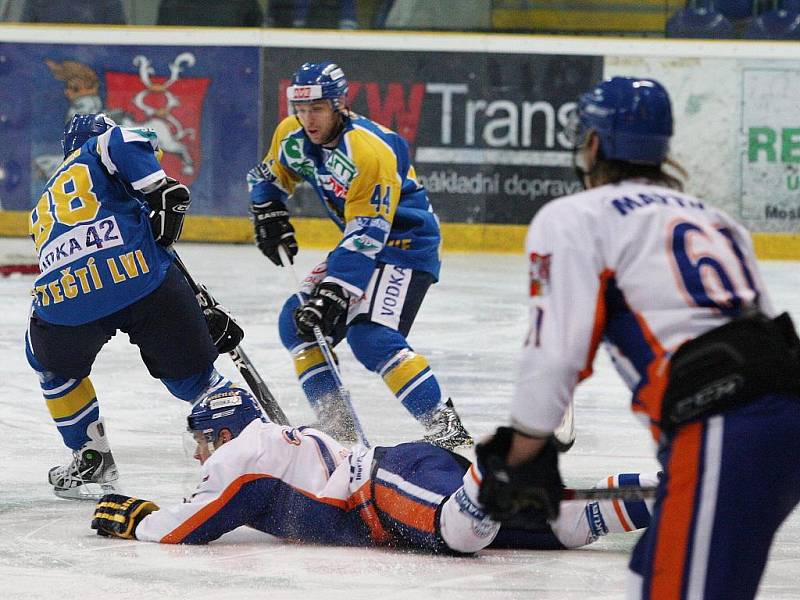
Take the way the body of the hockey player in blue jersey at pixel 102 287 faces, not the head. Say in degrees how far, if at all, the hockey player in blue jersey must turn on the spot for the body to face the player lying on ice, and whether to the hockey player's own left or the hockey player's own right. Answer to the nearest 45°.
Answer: approximately 90° to the hockey player's own right

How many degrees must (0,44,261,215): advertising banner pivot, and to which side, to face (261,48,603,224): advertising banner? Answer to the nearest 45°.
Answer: approximately 90° to its left

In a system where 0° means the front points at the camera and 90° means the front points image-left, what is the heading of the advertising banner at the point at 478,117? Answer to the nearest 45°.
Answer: approximately 0°

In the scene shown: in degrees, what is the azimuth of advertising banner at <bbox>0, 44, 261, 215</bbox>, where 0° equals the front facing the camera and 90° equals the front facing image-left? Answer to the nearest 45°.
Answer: approximately 0°

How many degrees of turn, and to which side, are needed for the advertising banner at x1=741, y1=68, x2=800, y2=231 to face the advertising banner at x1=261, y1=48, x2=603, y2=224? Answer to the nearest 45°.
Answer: approximately 90° to its right

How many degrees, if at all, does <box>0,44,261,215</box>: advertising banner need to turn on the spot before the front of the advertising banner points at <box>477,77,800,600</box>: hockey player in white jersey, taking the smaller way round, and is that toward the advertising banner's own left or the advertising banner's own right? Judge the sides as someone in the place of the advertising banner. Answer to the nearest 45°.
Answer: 0° — it already faces them

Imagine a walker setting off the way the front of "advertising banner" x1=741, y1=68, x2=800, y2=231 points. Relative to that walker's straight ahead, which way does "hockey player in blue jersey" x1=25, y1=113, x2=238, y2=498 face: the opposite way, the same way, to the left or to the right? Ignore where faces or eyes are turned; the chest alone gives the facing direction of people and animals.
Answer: the opposite way

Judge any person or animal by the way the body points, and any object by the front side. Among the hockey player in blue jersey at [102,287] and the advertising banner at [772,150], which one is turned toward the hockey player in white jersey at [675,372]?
the advertising banner

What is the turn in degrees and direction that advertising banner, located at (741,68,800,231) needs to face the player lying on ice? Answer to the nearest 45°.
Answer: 0° — it already faces them

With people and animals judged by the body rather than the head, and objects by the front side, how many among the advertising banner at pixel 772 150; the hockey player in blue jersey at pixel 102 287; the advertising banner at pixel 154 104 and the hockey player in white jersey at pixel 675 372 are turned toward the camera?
2

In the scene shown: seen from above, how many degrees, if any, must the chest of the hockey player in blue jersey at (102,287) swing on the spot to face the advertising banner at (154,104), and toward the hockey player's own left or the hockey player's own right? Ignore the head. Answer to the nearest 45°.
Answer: approximately 45° to the hockey player's own left
